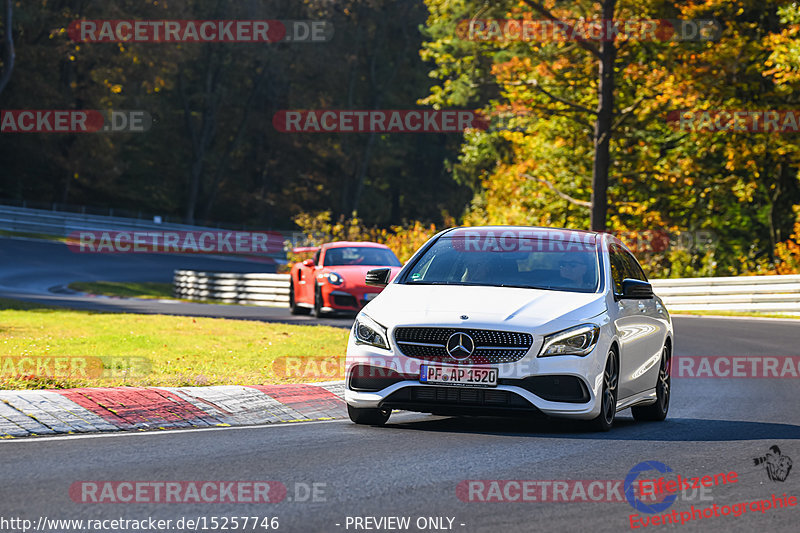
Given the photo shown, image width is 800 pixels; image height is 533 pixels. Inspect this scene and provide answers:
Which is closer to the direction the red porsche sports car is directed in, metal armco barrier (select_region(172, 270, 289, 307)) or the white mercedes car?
the white mercedes car

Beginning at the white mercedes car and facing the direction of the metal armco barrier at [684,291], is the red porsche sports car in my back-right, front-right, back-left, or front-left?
front-left

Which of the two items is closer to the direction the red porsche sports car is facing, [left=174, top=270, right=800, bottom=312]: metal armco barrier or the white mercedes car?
the white mercedes car

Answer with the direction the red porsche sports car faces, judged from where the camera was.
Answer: facing the viewer and to the right of the viewer

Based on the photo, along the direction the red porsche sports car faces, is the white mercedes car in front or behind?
in front
